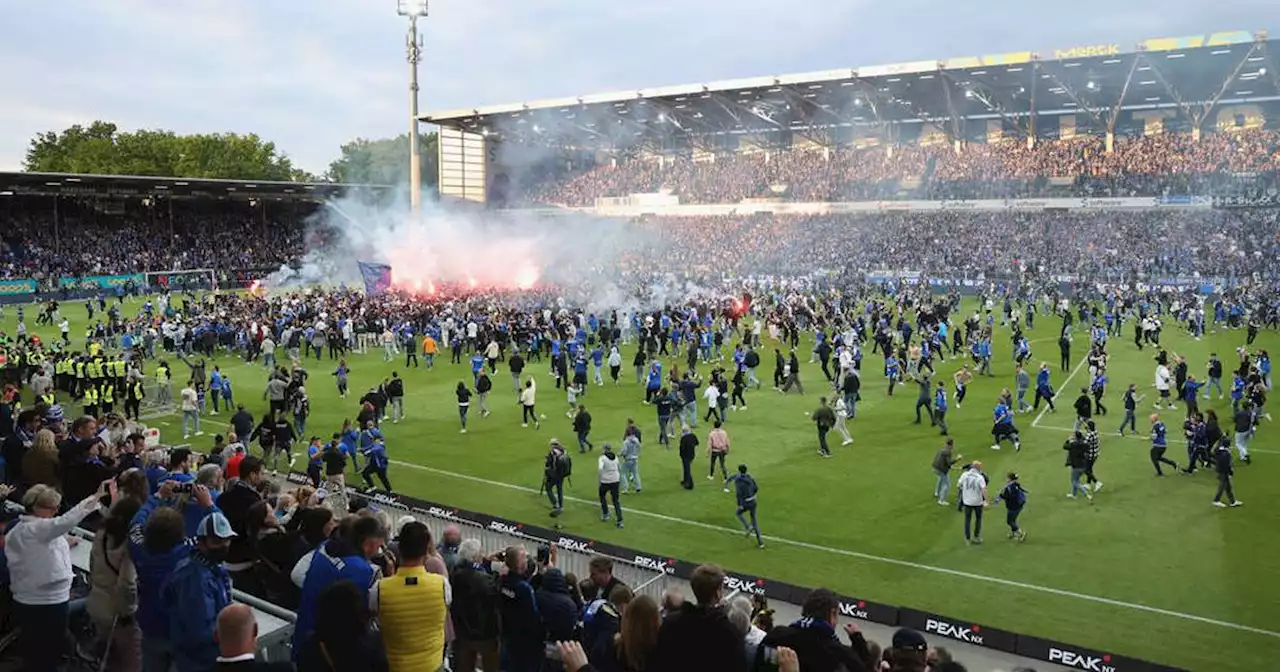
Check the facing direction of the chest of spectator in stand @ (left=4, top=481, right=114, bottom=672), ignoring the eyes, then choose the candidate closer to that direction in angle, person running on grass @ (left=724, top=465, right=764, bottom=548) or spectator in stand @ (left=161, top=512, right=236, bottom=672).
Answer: the person running on grass

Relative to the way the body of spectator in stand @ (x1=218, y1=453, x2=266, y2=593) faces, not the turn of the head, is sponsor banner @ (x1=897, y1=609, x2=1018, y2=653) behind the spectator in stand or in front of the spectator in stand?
in front

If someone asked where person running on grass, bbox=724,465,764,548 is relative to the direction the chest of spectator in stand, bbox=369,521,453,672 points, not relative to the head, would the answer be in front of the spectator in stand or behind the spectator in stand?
in front

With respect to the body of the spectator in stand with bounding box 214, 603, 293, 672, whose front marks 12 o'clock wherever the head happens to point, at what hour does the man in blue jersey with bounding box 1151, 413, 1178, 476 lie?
The man in blue jersey is roughly at 2 o'clock from the spectator in stand.

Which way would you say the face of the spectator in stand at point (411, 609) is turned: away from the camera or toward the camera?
away from the camera

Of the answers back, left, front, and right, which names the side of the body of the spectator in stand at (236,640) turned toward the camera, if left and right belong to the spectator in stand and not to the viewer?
back

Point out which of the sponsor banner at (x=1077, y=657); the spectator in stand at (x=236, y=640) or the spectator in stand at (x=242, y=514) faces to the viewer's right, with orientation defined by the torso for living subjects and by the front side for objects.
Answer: the spectator in stand at (x=242, y=514)

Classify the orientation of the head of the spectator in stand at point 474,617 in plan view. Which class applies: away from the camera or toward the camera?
away from the camera

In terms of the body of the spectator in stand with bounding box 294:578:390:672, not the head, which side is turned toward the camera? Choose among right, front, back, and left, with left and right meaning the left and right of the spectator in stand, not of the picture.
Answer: back

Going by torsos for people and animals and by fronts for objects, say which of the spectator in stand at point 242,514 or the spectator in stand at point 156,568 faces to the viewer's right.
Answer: the spectator in stand at point 242,514

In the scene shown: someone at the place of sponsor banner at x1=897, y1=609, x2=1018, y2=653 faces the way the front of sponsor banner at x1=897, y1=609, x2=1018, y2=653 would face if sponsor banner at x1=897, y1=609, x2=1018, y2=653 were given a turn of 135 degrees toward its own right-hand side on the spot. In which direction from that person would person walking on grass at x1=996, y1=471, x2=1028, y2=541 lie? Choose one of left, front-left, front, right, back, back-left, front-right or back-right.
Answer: front

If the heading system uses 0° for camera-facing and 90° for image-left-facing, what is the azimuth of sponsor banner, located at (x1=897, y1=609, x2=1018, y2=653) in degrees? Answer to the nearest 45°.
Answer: approximately 45°

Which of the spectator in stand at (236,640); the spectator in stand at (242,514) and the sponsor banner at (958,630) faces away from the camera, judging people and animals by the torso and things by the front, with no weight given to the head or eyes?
the spectator in stand at (236,640)

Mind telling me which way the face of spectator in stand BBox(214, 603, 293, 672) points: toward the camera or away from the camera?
away from the camera

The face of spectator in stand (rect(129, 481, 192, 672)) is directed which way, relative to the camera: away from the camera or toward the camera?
away from the camera
